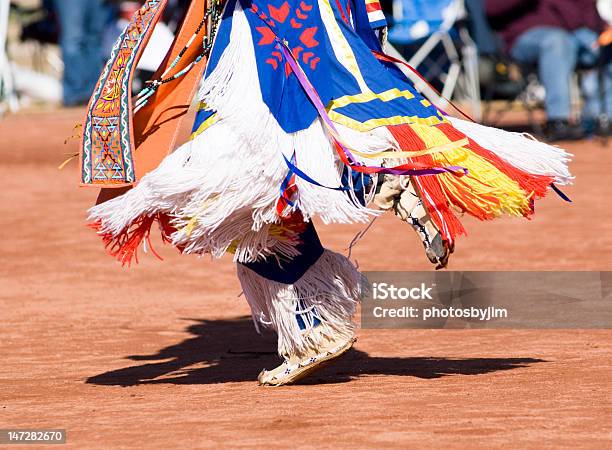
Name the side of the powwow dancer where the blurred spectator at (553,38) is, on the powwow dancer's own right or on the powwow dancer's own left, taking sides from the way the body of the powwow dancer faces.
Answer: on the powwow dancer's own right

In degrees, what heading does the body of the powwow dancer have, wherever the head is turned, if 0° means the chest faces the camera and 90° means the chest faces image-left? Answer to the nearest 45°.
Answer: approximately 90°

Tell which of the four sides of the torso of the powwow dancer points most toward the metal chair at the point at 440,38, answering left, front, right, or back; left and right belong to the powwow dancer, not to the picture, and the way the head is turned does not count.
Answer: right
